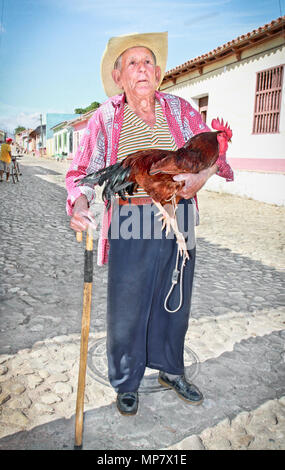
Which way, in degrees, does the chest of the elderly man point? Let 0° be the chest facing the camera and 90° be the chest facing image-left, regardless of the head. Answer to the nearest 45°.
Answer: approximately 0°

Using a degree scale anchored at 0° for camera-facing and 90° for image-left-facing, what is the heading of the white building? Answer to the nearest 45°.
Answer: approximately 45°

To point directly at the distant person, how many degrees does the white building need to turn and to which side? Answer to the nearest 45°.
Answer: approximately 45° to its right

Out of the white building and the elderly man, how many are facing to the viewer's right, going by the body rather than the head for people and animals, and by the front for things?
0

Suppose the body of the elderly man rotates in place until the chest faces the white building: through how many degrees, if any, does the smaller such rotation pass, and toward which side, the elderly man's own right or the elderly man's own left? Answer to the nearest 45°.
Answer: approximately 180°
